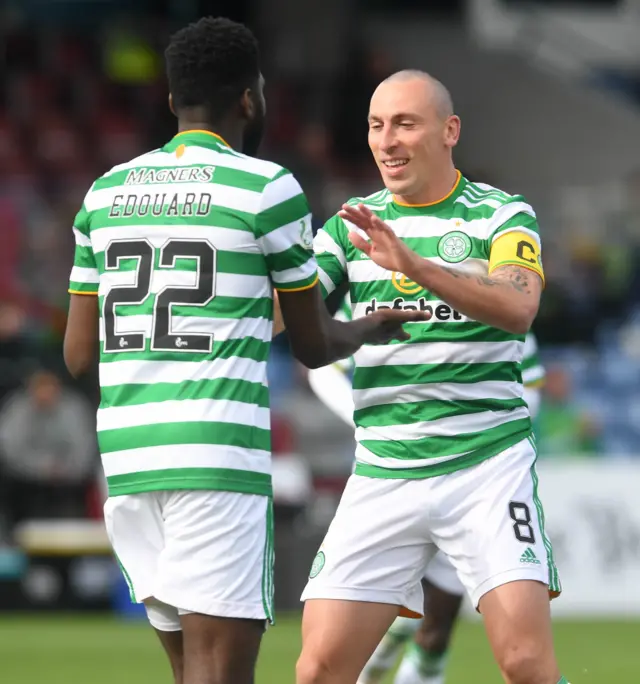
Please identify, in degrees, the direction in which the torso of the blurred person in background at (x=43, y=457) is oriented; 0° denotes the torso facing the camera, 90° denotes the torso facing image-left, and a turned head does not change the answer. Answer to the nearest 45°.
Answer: approximately 0°

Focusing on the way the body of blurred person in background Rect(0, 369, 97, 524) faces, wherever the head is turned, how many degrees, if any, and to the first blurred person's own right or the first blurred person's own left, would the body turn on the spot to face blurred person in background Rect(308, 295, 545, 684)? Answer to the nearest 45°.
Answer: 0° — they already face them

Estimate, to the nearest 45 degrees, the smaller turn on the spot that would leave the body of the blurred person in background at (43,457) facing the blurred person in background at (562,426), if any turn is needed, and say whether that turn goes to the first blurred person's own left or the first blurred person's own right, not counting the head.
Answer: approximately 90° to the first blurred person's own left
